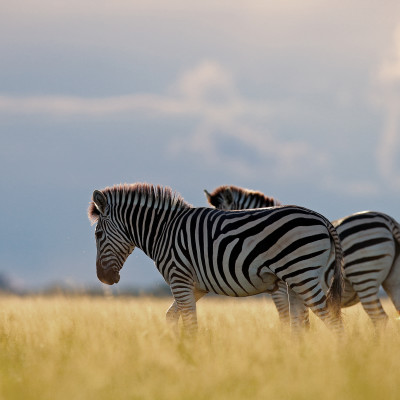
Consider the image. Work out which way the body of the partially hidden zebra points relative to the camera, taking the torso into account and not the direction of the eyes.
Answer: to the viewer's left

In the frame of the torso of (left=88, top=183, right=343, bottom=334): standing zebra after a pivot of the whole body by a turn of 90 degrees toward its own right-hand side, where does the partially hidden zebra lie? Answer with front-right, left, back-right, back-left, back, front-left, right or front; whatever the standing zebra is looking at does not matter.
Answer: front-right

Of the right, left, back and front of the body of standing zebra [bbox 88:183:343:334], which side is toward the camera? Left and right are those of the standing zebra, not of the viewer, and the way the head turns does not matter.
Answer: left
